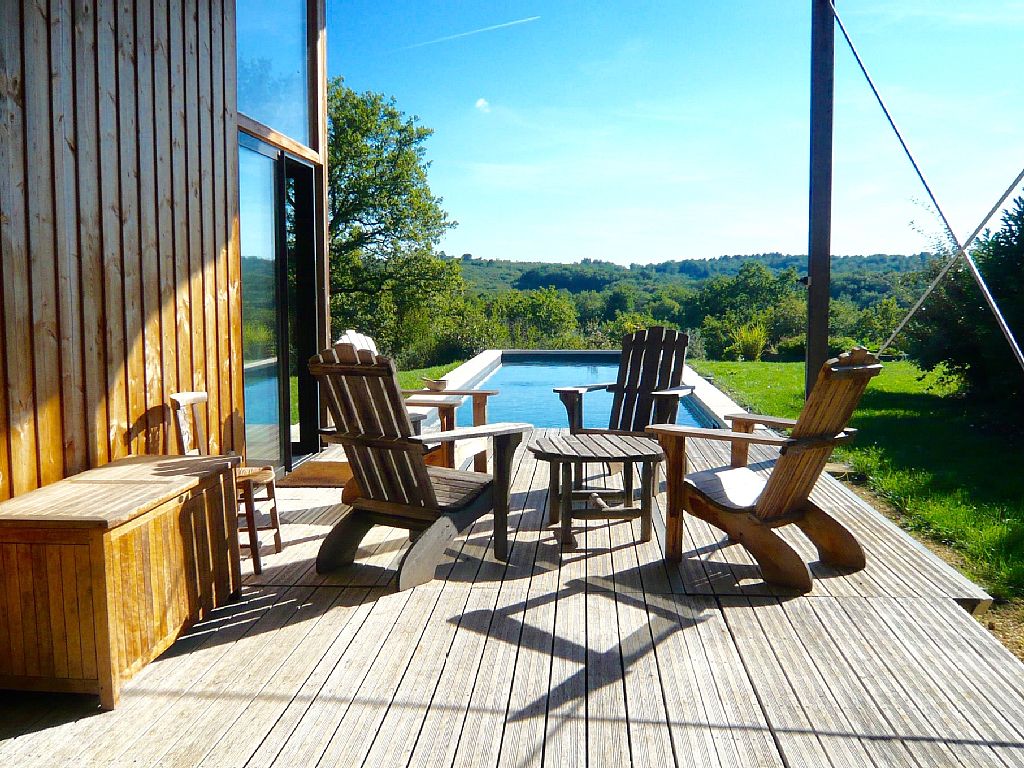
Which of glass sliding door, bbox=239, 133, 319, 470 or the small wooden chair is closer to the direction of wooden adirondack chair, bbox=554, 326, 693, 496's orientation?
the small wooden chair

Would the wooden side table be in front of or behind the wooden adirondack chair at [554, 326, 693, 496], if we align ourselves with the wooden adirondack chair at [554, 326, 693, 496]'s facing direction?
in front

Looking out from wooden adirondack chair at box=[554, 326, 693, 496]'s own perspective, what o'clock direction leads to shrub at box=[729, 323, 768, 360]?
The shrub is roughly at 5 o'clock from the wooden adirondack chair.

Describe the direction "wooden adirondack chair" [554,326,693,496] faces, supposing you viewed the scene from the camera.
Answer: facing the viewer and to the left of the viewer

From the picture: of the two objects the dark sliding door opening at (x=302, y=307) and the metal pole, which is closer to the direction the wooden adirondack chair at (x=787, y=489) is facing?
the dark sliding door opening

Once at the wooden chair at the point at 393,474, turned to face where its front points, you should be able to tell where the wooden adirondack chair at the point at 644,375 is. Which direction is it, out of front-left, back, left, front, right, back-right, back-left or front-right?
front

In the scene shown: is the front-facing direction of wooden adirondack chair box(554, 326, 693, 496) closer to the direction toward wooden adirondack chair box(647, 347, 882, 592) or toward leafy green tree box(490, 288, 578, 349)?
the wooden adirondack chair

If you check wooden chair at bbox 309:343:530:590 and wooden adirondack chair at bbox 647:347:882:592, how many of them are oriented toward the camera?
0

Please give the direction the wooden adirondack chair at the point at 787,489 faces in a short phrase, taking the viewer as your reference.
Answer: facing away from the viewer and to the left of the viewer

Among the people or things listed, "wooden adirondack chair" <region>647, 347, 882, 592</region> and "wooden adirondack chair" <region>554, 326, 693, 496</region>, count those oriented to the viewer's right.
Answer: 0

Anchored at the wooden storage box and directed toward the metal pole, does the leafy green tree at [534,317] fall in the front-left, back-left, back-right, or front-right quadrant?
front-left
